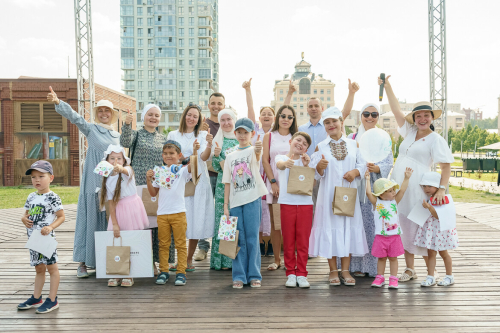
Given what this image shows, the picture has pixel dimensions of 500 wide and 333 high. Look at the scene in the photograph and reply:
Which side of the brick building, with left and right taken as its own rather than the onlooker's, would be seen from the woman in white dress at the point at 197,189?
front

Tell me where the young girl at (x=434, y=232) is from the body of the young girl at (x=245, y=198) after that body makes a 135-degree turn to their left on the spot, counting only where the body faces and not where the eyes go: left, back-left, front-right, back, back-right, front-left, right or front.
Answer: front-right

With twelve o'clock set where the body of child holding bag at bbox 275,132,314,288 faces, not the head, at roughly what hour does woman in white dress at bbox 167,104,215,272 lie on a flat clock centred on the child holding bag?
The woman in white dress is roughly at 4 o'clock from the child holding bag.

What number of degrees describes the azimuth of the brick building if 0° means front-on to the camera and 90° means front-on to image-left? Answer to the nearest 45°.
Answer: approximately 0°

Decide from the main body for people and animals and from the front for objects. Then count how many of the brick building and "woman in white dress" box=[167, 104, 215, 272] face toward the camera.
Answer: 2
